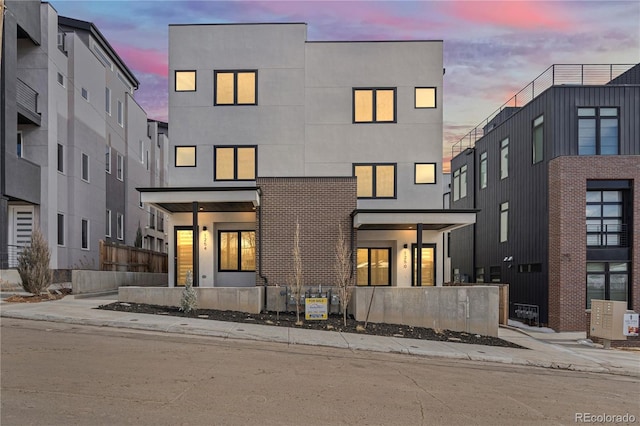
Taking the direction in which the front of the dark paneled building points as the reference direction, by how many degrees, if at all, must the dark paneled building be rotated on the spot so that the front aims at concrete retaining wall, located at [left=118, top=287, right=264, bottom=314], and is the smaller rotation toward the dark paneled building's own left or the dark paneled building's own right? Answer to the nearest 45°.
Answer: approximately 45° to the dark paneled building's own right

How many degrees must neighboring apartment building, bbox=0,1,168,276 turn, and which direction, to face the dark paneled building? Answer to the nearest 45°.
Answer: approximately 45° to its left

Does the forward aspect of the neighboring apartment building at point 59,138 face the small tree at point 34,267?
yes

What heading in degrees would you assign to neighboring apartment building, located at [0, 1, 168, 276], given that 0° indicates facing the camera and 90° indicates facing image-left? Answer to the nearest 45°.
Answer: approximately 0°

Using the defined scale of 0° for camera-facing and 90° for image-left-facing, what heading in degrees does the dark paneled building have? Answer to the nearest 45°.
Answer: approximately 0°

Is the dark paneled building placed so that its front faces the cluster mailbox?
yes
